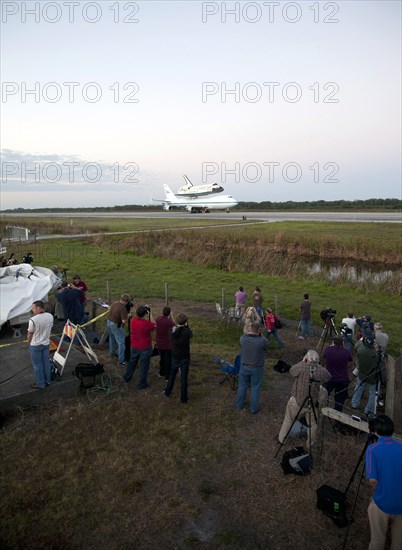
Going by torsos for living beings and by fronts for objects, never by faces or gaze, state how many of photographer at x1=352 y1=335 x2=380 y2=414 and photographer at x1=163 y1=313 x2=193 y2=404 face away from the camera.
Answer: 2

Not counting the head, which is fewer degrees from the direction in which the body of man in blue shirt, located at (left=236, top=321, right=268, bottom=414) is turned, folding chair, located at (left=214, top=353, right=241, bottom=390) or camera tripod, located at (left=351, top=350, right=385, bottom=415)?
the folding chair

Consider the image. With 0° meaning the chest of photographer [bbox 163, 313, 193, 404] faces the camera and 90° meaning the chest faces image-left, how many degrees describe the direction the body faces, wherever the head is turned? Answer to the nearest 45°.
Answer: approximately 180°

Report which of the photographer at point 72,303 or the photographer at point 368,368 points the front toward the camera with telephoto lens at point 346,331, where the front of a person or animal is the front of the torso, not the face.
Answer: the photographer at point 368,368

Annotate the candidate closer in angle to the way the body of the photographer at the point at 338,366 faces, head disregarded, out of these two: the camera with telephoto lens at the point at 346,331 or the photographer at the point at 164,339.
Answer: the camera with telephoto lens

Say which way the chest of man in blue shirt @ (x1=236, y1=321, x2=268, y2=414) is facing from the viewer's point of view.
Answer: away from the camera

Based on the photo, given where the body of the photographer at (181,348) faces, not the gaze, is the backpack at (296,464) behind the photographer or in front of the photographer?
behind

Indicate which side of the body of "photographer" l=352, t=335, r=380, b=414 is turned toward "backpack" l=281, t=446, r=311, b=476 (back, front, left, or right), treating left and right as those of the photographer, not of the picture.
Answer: back

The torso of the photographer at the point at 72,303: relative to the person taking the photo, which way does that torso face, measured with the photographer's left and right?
facing away from the viewer

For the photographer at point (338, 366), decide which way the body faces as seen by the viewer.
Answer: away from the camera

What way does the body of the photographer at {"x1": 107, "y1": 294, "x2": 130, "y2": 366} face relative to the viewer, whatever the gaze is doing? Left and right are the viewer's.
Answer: facing away from the viewer and to the right of the viewer
